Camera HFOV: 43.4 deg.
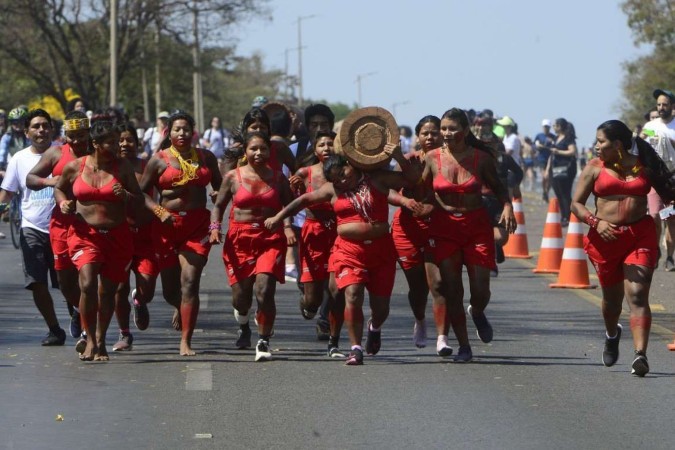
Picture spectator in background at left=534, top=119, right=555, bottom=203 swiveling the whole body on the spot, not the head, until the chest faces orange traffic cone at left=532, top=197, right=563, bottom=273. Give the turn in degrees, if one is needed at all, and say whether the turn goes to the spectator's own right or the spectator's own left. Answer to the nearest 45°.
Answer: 0° — they already face it

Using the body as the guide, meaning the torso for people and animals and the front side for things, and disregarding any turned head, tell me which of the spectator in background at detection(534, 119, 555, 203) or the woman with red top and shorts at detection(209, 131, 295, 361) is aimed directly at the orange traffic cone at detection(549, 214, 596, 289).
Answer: the spectator in background

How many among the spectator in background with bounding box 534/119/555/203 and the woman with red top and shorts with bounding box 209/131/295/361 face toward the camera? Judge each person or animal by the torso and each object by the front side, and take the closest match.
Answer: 2

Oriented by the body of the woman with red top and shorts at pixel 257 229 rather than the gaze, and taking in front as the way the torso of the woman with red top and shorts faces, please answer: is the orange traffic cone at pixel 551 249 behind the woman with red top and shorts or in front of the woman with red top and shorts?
behind

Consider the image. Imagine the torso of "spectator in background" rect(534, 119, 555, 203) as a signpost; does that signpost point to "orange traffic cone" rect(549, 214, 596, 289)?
yes

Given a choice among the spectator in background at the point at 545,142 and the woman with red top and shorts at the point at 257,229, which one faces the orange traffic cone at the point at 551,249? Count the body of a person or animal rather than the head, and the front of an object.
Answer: the spectator in background

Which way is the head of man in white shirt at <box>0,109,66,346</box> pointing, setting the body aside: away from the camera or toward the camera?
toward the camera

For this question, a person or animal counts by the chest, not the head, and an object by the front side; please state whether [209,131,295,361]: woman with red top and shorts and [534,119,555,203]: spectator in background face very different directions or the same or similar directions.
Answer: same or similar directions

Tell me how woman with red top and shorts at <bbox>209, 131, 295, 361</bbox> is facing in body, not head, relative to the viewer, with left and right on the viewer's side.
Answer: facing the viewer

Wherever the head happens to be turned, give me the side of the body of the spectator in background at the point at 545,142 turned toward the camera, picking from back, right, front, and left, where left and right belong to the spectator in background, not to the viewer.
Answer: front

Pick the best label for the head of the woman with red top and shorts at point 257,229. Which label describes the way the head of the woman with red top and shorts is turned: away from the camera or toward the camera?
toward the camera
